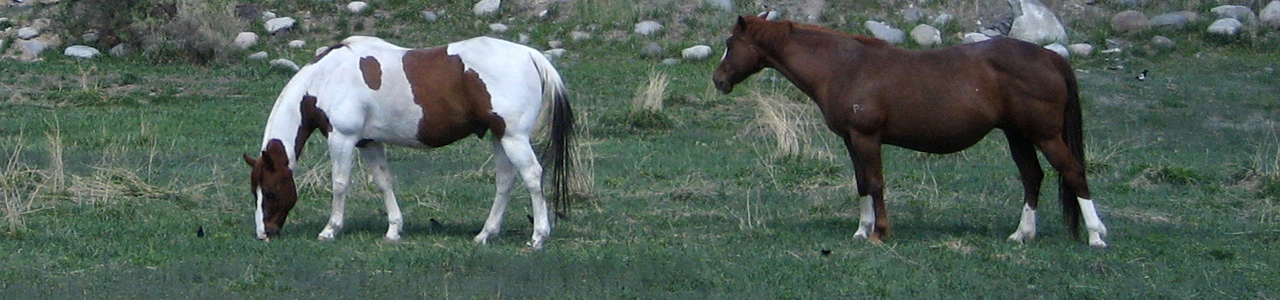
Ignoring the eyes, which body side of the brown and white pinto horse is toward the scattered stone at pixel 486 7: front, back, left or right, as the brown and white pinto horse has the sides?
right

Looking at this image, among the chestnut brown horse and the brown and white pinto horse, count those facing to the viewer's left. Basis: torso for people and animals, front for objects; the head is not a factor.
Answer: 2

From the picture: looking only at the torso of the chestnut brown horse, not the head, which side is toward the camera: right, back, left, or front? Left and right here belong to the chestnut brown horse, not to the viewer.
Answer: left

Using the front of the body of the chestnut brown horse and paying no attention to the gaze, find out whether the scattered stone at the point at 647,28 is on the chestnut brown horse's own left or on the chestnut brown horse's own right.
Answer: on the chestnut brown horse's own right

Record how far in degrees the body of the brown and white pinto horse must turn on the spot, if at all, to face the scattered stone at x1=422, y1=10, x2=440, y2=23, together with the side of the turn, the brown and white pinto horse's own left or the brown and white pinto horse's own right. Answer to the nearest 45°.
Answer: approximately 90° to the brown and white pinto horse's own right

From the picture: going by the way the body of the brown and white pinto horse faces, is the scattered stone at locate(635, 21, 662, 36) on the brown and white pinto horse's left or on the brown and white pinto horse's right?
on the brown and white pinto horse's right

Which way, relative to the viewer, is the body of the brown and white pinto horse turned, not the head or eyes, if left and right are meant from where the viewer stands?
facing to the left of the viewer

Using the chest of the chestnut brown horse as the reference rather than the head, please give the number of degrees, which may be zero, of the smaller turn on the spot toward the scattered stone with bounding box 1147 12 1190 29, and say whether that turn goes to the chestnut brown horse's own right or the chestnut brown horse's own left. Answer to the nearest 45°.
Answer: approximately 90° to the chestnut brown horse's own right
